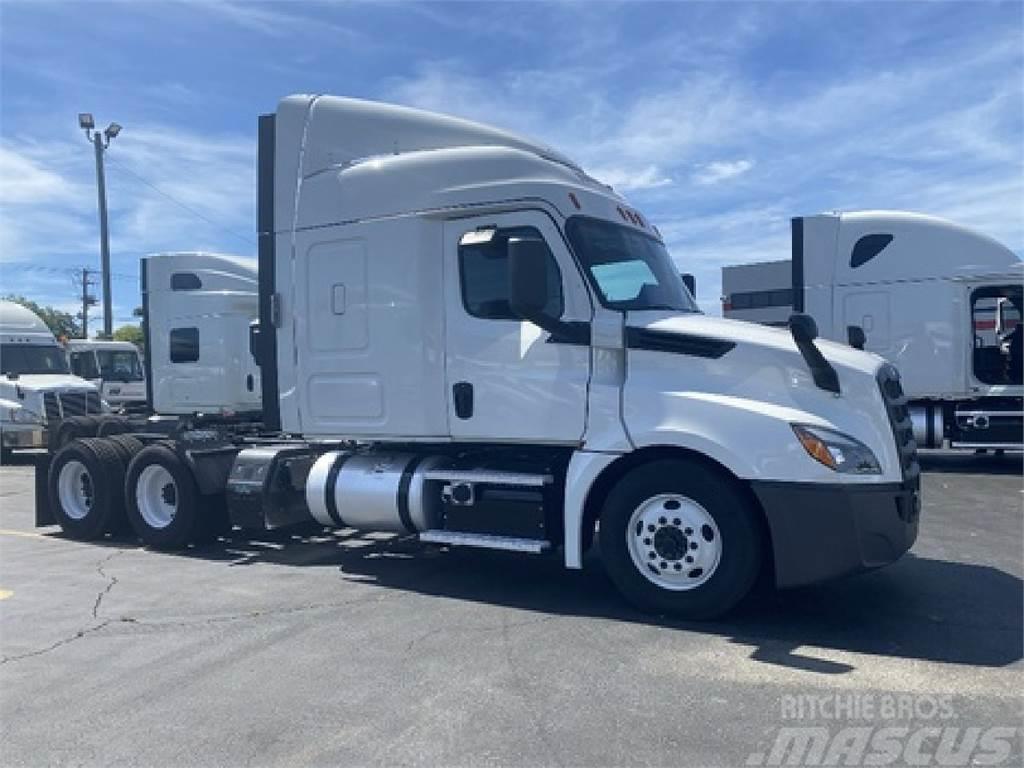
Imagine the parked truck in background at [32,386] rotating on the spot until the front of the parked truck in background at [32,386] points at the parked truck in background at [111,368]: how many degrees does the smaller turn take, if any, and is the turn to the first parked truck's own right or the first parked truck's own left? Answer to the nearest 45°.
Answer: approximately 135° to the first parked truck's own left

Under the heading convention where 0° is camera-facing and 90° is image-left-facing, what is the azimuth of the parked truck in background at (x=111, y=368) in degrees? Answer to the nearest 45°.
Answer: approximately 315°

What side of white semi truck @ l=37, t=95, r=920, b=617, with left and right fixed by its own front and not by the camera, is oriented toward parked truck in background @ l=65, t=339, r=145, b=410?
back

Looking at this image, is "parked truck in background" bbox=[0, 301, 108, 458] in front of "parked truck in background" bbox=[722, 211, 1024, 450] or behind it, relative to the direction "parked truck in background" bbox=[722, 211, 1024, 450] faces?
behind

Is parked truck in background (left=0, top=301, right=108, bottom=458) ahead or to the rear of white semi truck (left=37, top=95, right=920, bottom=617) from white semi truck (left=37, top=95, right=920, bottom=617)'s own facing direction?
to the rear

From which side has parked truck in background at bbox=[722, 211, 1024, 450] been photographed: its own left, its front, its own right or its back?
right
